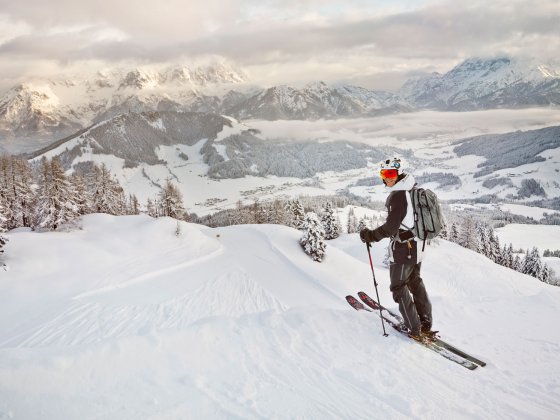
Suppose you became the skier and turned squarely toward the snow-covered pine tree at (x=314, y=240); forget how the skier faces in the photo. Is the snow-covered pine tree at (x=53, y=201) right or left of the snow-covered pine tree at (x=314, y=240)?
left

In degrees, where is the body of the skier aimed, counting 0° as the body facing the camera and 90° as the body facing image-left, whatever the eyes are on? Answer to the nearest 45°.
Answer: approximately 90°
